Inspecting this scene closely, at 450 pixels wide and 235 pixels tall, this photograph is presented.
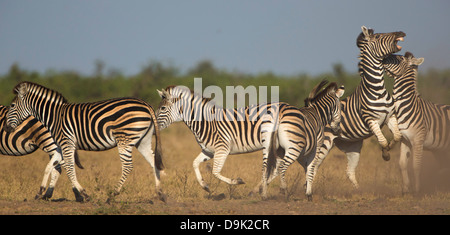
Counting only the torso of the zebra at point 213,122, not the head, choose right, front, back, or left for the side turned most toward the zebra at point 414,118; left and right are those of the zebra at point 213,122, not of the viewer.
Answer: back

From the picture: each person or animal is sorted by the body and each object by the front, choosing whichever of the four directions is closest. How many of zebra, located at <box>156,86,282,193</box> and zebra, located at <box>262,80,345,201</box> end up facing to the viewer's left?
1

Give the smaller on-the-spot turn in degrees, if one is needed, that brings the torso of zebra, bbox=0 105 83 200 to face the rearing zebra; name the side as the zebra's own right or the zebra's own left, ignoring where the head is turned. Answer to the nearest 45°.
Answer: approximately 180°

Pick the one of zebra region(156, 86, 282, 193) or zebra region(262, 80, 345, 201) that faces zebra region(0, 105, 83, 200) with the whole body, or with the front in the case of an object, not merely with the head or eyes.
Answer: zebra region(156, 86, 282, 193)

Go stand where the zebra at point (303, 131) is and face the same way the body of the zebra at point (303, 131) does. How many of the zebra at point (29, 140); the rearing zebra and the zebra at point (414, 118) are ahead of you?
2

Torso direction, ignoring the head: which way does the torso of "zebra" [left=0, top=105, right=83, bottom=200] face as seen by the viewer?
to the viewer's left

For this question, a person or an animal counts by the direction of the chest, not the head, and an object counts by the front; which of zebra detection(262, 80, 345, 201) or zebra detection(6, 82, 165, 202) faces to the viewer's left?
zebra detection(6, 82, 165, 202)

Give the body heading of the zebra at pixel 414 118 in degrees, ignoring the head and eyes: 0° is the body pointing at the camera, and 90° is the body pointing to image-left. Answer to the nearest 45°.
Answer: approximately 45°

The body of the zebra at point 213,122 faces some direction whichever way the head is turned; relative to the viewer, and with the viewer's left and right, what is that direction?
facing to the left of the viewer

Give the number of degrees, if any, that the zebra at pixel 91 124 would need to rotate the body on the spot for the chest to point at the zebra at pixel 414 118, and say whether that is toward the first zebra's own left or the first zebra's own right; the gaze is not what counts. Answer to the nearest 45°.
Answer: approximately 180°

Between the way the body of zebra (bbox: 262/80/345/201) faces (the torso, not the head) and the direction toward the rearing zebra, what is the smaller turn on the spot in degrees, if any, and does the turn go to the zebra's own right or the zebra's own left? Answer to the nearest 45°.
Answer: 0° — it already faces it

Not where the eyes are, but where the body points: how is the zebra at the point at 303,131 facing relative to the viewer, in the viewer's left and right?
facing away from the viewer and to the right of the viewer

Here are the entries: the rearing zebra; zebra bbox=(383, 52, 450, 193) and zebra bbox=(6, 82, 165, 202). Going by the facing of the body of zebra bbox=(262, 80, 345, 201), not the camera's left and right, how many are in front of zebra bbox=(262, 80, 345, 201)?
2

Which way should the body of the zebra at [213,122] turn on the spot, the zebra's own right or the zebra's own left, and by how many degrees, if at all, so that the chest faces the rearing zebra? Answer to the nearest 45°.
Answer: approximately 180°

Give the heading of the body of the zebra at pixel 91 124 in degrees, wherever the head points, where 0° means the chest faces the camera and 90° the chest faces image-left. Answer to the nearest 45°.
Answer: approximately 90°

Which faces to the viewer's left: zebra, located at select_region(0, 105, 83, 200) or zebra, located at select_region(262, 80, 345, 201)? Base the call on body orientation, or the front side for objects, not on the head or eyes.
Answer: zebra, located at select_region(0, 105, 83, 200)
